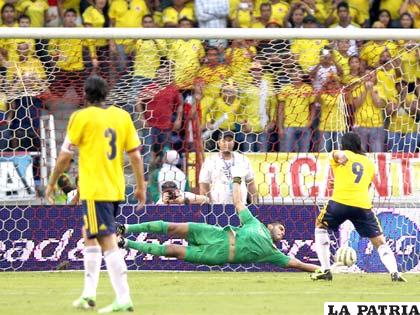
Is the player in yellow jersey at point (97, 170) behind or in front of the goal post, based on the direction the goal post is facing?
in front

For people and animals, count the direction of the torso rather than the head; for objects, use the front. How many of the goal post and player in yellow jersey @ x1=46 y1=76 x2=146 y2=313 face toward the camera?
1

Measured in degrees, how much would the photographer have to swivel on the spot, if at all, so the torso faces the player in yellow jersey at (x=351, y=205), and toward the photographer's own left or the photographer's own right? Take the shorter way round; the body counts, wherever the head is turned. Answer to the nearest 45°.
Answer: approximately 45° to the photographer's own left

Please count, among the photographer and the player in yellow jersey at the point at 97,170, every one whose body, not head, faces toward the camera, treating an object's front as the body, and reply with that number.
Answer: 1

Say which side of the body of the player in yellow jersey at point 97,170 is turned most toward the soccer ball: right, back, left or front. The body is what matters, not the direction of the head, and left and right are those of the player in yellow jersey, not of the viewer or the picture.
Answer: front

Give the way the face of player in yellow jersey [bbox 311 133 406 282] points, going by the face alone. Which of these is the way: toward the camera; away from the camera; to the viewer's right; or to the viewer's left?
away from the camera

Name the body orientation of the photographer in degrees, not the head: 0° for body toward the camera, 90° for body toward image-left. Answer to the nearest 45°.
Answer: approximately 0°

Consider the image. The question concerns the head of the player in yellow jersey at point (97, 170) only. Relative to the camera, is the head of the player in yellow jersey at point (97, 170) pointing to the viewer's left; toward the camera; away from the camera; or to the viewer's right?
away from the camera

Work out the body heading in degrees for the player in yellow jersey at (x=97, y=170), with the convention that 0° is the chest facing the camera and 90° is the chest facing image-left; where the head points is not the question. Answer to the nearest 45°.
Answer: approximately 135°
